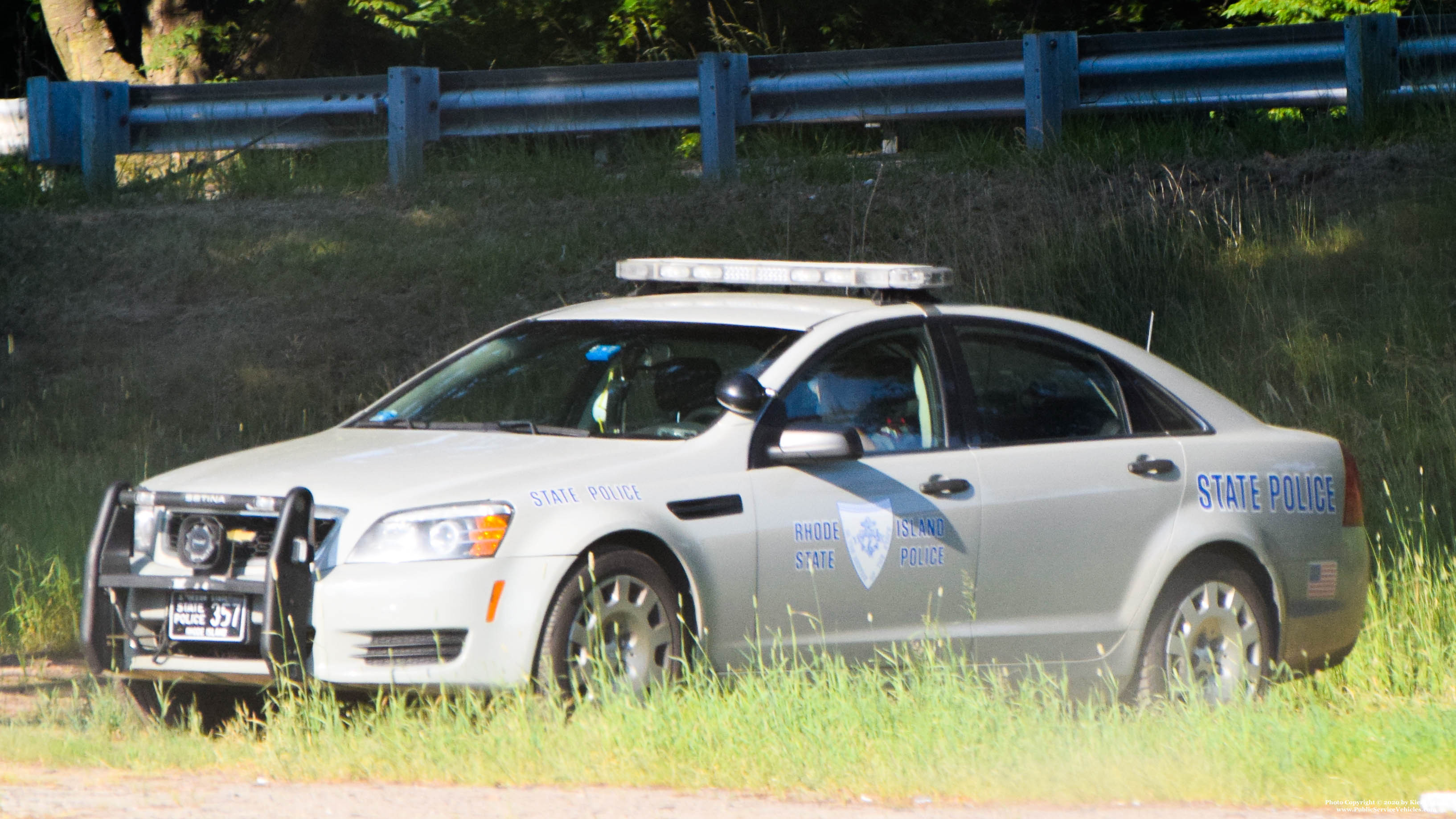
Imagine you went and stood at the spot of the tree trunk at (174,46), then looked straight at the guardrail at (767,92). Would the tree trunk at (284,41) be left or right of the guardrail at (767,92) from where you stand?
left

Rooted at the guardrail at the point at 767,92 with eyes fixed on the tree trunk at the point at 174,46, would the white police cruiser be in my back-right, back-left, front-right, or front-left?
back-left

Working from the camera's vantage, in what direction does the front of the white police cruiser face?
facing the viewer and to the left of the viewer

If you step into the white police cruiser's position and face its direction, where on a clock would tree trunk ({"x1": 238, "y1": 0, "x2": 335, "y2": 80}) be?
The tree trunk is roughly at 4 o'clock from the white police cruiser.

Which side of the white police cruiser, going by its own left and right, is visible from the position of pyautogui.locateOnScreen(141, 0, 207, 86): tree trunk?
right

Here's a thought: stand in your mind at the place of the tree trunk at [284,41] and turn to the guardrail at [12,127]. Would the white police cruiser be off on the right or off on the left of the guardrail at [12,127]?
left

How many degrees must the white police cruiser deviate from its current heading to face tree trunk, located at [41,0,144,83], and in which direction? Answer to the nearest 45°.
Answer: approximately 90° to its right

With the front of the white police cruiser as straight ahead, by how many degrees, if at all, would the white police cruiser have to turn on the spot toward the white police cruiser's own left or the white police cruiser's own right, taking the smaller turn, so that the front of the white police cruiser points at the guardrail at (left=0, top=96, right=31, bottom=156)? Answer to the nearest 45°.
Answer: approximately 90° to the white police cruiser's own right

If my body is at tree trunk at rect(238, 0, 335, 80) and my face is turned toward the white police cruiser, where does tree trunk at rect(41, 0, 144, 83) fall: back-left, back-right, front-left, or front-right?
back-right
